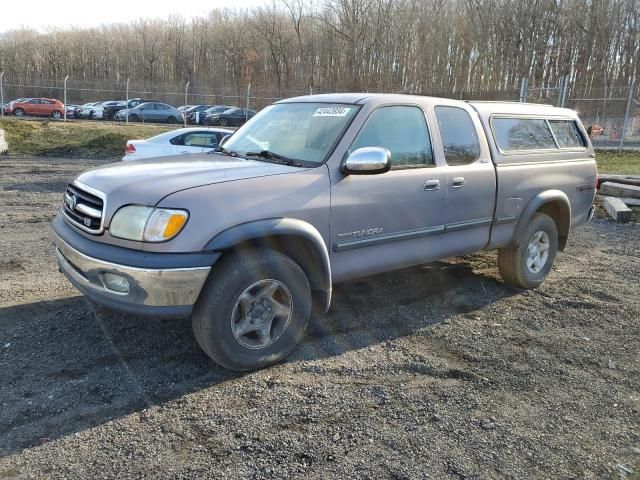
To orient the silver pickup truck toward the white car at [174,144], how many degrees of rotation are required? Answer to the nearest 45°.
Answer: approximately 135° to its right

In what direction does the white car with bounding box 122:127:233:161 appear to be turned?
to the viewer's right

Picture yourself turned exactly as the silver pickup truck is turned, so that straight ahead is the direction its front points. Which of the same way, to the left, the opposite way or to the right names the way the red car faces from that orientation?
the same way

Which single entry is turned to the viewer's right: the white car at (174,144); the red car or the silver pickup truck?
the white car

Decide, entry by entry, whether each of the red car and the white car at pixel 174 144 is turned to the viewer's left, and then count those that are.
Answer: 1

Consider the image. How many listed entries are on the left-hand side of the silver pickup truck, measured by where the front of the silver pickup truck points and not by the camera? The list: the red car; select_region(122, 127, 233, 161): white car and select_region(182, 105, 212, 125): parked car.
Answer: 0

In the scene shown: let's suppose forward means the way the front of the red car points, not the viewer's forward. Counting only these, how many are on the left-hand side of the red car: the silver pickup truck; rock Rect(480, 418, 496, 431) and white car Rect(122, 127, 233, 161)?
3

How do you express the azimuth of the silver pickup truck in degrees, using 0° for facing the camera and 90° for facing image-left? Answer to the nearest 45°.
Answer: approximately 45°

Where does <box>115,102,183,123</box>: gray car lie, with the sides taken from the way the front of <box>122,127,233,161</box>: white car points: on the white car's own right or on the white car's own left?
on the white car's own left

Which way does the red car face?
to the viewer's left

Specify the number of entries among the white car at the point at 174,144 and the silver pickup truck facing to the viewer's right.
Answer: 1

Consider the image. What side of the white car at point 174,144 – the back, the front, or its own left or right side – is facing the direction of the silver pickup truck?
right

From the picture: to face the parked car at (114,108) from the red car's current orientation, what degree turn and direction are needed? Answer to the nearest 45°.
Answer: approximately 180°

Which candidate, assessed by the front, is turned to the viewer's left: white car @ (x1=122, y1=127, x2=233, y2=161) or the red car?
the red car

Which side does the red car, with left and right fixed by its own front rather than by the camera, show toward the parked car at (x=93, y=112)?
back
